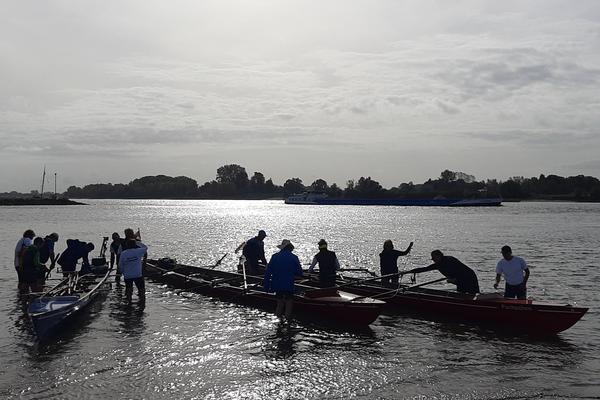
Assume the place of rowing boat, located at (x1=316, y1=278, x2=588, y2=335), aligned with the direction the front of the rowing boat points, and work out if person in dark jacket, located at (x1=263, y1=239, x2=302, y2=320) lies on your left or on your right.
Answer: on your right

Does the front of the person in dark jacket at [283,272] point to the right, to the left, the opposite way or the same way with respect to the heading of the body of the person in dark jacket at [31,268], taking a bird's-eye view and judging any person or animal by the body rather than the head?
to the left

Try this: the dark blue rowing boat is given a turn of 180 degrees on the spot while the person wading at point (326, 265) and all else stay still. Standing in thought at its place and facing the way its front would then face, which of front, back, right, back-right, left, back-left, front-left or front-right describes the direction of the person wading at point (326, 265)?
front-right

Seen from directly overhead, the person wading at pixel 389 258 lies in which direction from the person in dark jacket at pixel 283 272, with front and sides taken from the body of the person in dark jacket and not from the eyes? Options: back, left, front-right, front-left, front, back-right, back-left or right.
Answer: front-right

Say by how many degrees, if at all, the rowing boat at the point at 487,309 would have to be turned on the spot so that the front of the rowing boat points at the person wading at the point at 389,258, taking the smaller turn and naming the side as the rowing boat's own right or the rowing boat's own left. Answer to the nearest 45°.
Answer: approximately 180°

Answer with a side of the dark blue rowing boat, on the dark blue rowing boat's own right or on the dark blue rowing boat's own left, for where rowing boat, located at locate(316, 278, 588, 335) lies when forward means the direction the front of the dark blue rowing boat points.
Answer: on the dark blue rowing boat's own left

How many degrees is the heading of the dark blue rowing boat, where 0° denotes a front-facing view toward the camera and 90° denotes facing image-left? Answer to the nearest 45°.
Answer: approximately 45°

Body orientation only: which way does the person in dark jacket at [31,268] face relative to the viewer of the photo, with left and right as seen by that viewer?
facing to the right of the viewer

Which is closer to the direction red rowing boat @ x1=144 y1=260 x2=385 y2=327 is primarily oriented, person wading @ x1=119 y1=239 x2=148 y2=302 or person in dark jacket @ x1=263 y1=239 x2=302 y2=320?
the person in dark jacket

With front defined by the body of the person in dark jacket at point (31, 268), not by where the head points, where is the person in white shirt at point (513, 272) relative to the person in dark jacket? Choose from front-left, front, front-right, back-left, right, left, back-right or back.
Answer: front-right

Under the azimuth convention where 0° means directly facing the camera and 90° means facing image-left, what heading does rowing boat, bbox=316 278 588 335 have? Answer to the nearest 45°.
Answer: approximately 315°

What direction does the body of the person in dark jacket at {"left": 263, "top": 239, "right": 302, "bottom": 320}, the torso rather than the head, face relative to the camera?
away from the camera

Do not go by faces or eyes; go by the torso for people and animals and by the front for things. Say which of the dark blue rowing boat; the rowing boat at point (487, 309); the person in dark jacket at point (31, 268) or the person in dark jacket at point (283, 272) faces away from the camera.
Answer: the person in dark jacket at point (283, 272)
